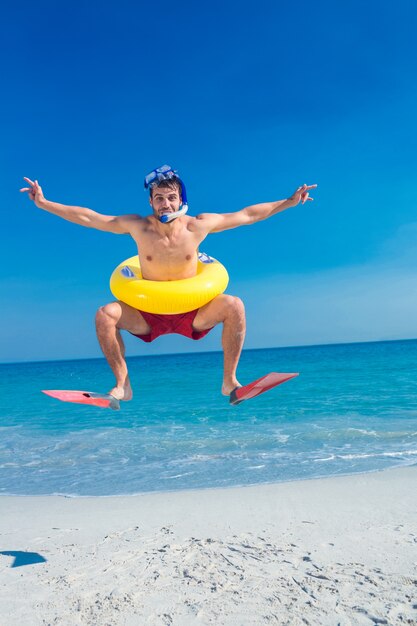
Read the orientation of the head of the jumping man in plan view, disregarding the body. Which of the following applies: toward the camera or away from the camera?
toward the camera

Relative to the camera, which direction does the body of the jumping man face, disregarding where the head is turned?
toward the camera
